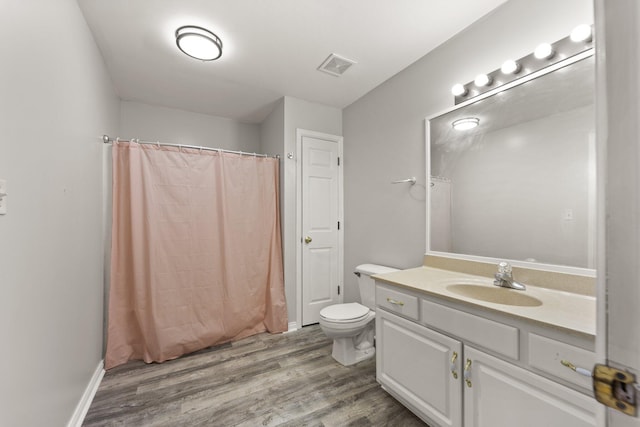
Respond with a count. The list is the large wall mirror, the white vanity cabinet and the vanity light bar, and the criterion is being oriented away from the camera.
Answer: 0

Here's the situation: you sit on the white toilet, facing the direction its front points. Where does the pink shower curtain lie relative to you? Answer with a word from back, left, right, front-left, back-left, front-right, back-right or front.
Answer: front-right

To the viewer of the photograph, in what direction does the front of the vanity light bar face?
facing the viewer and to the left of the viewer

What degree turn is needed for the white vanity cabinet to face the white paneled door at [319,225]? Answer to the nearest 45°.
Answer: approximately 90° to its right

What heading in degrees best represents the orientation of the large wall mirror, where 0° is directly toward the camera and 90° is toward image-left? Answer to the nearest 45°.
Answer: approximately 45°

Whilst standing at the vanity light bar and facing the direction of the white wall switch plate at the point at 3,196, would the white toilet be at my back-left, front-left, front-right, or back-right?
front-right

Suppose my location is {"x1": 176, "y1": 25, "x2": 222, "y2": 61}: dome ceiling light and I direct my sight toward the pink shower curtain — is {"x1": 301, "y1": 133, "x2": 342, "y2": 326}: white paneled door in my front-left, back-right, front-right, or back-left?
front-right

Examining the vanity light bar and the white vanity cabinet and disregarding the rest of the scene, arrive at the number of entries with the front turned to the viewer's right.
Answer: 0

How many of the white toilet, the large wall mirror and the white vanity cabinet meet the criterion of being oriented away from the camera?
0

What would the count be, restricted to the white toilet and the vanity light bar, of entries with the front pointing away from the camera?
0

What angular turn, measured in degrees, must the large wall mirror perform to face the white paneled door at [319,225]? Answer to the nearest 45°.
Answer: approximately 45° to its right

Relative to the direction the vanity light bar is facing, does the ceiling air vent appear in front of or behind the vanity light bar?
in front

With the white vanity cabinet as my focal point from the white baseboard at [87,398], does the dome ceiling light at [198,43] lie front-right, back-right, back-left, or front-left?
front-left
